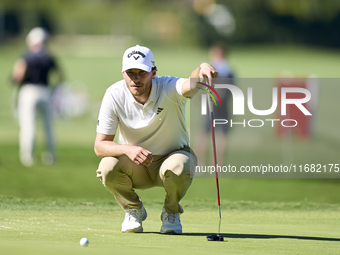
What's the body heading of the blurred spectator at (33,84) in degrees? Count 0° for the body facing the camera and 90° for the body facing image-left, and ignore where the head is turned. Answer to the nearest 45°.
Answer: approximately 180°

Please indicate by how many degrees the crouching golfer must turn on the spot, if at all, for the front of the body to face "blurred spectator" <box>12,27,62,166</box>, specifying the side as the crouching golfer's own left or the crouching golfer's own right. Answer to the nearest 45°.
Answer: approximately 180°

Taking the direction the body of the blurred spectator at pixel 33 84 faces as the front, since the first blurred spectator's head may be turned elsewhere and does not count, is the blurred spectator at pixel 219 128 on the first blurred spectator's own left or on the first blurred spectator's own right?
on the first blurred spectator's own right

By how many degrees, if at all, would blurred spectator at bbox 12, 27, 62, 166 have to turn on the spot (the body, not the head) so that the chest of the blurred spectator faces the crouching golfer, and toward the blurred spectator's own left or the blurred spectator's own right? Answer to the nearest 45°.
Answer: approximately 180°

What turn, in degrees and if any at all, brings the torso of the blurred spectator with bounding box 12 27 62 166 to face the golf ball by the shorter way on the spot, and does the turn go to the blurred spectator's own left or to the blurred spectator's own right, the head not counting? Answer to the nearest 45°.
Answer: approximately 180°

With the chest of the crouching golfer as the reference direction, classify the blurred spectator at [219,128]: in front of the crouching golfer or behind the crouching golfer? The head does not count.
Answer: behind

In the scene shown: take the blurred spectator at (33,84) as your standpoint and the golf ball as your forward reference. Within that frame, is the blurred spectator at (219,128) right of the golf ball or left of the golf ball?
left

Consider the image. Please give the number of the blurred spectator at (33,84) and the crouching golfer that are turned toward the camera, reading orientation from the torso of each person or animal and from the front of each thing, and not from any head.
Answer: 1

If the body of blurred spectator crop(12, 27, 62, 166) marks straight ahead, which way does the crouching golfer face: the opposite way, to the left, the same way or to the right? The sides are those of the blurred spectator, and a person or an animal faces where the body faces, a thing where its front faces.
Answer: the opposite way
